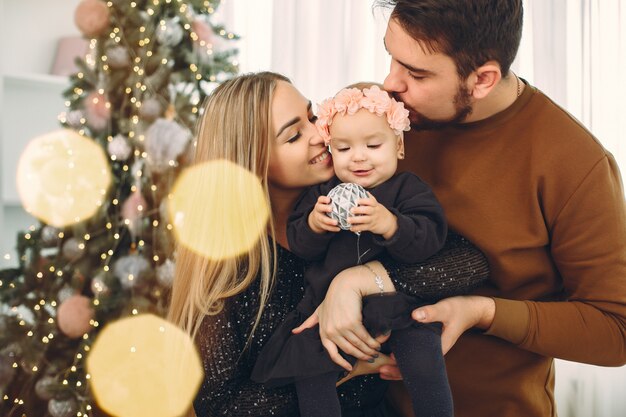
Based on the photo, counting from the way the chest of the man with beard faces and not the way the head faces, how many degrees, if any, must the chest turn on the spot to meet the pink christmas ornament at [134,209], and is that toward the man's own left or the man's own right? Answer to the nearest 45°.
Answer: approximately 90° to the man's own right

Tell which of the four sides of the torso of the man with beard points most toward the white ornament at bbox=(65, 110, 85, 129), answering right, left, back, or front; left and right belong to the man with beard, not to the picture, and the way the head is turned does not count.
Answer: right

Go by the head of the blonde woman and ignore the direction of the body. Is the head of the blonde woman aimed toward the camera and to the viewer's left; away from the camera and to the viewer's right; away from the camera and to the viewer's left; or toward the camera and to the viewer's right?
toward the camera and to the viewer's right

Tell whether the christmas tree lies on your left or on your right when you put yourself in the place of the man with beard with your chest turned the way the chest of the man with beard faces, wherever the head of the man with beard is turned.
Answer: on your right

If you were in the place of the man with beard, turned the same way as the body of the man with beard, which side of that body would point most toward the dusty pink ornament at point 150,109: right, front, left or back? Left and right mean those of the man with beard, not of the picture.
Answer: right

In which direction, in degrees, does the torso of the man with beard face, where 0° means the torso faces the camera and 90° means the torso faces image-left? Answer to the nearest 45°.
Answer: approximately 45°

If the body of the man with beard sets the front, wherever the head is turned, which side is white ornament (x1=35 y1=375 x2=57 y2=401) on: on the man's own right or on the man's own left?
on the man's own right

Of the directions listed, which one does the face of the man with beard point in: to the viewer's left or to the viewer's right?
to the viewer's left

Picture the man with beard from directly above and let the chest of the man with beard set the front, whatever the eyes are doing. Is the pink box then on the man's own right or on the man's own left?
on the man's own right
